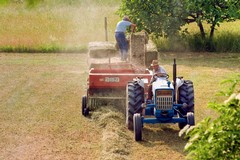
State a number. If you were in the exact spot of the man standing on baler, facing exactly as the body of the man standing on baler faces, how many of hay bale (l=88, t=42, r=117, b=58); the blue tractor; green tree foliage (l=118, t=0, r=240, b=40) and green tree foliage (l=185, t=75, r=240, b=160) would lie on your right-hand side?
2

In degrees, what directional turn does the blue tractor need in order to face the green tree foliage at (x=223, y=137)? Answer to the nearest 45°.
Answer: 0° — it already faces it

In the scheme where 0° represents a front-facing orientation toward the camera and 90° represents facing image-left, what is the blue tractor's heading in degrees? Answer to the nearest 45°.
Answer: approximately 0°

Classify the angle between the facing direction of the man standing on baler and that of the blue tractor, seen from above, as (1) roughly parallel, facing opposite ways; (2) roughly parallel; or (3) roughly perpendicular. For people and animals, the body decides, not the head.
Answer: roughly perpendicular

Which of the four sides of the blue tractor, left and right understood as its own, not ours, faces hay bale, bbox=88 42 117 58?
back

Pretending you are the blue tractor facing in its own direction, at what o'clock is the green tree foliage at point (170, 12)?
The green tree foliage is roughly at 6 o'clock from the blue tractor.

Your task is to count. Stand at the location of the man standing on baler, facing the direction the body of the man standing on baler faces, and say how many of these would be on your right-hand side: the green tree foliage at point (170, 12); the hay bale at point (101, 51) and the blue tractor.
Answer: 1

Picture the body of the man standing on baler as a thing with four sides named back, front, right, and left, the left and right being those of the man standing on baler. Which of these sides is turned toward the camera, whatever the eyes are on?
right

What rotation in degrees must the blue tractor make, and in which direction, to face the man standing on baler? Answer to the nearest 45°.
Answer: approximately 180°

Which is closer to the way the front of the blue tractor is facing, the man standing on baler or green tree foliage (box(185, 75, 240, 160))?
the green tree foliage

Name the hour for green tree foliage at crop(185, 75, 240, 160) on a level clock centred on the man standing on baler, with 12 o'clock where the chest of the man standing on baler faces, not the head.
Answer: The green tree foliage is roughly at 3 o'clock from the man standing on baler.
